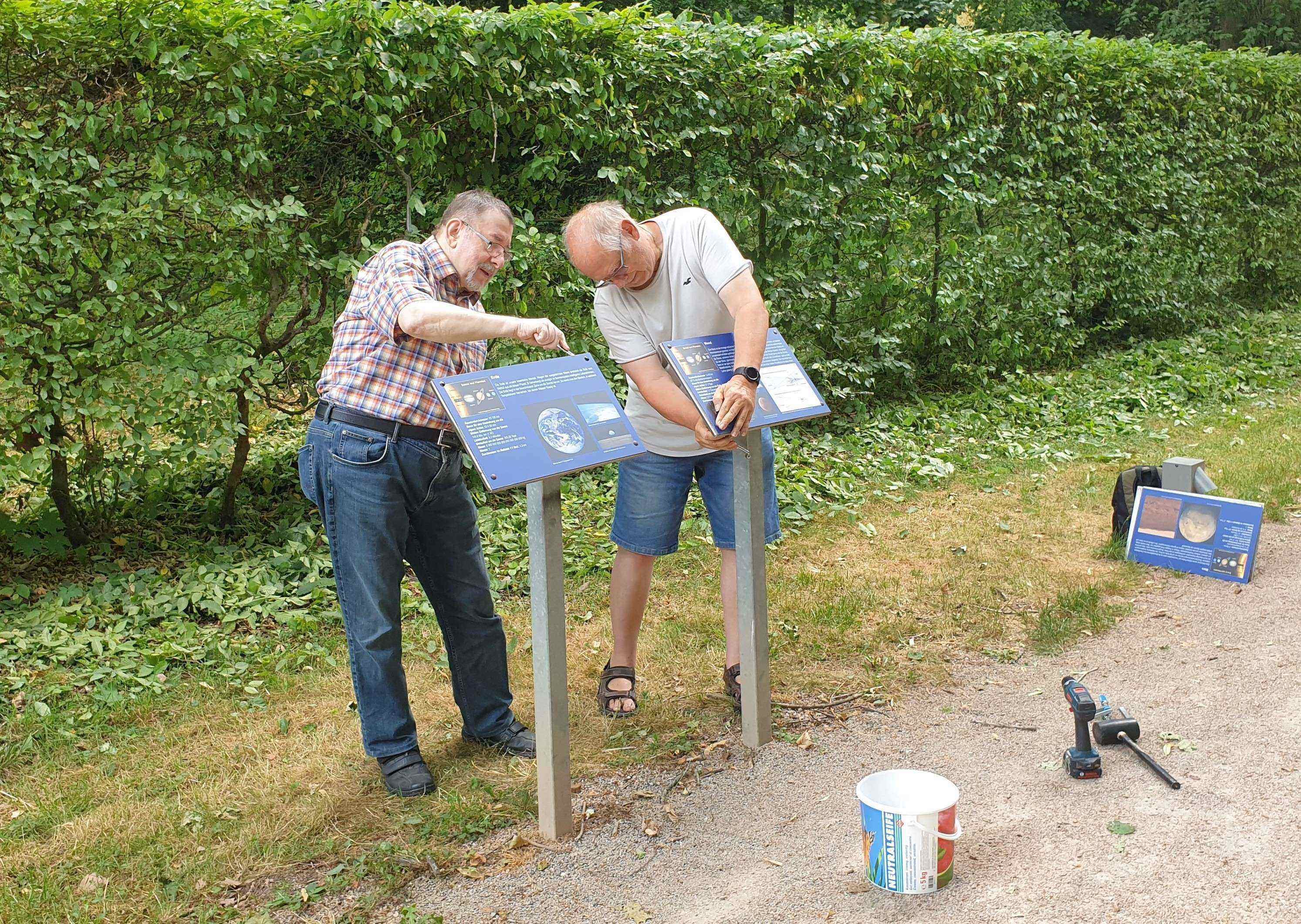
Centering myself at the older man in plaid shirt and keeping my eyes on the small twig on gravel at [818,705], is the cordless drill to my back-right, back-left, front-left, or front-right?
front-right

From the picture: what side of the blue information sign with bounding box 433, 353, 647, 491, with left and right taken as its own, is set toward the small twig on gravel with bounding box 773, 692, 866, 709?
left

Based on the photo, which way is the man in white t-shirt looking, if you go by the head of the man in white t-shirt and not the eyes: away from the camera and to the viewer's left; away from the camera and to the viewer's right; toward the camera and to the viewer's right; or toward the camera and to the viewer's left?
toward the camera and to the viewer's left

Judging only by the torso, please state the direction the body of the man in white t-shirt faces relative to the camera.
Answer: toward the camera

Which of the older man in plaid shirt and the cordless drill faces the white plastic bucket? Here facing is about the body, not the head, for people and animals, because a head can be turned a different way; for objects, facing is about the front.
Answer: the older man in plaid shirt

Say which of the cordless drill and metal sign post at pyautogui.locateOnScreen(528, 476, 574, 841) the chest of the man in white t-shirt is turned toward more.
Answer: the metal sign post

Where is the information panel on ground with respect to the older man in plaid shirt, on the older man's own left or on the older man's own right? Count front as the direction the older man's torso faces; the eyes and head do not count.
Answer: on the older man's own left

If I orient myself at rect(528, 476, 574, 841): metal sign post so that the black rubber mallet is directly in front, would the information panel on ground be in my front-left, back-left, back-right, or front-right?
front-left

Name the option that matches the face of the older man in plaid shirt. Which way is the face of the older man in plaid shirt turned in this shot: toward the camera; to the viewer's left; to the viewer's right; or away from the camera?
to the viewer's right

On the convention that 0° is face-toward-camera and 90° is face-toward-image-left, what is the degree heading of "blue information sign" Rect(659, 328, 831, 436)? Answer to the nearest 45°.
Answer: approximately 315°

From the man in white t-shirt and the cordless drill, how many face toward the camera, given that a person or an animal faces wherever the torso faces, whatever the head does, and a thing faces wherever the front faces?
1

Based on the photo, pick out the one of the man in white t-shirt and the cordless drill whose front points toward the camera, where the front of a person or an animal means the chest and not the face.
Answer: the man in white t-shirt
